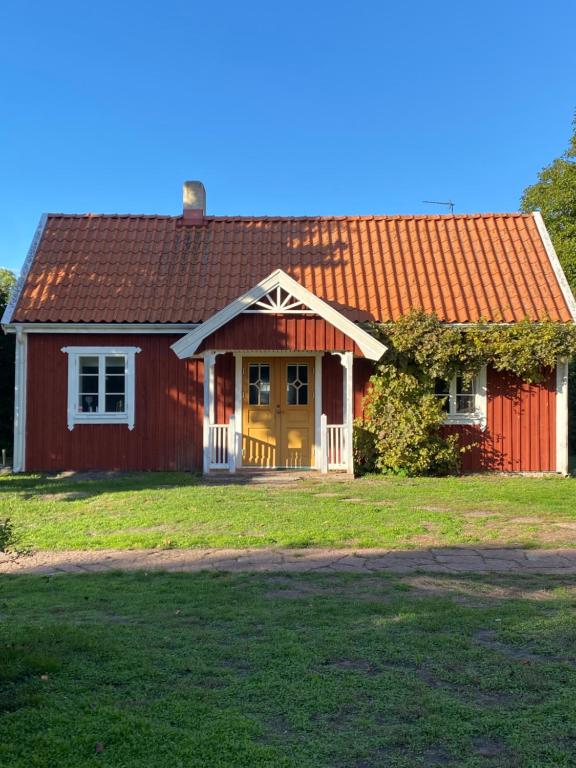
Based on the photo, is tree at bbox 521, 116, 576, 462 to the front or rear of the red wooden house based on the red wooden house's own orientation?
to the rear

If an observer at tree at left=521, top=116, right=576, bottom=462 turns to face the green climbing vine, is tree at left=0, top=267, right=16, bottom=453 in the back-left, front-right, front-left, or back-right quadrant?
front-right

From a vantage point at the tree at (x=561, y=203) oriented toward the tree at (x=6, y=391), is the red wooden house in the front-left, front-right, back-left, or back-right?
front-left

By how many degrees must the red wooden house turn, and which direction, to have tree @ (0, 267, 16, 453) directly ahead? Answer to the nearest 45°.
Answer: approximately 135° to its right

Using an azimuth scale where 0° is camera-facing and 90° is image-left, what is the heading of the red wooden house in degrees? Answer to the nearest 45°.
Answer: approximately 0°
